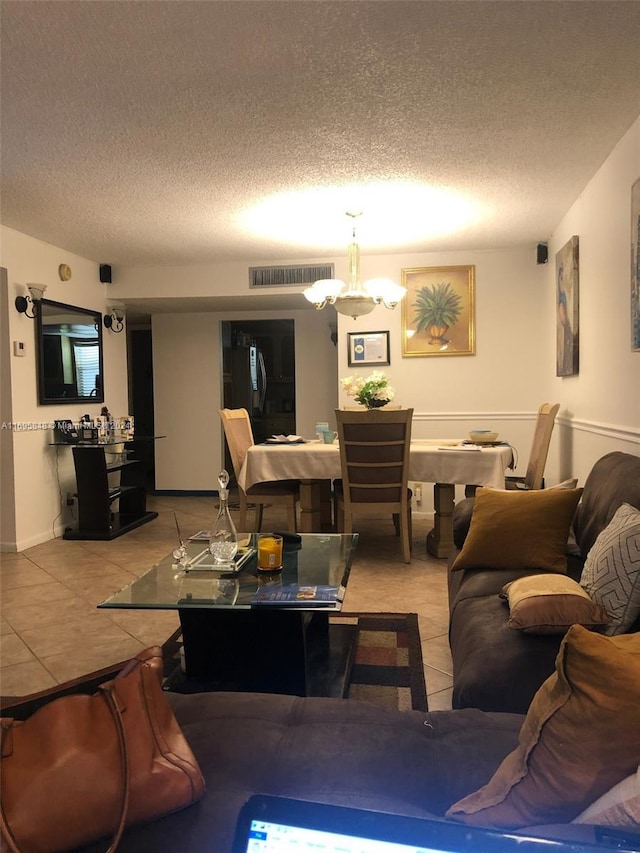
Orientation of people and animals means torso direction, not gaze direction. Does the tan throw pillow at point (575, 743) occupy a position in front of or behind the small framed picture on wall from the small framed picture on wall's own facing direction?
in front

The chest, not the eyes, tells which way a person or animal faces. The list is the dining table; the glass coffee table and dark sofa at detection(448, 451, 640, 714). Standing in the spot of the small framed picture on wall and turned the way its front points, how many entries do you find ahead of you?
3

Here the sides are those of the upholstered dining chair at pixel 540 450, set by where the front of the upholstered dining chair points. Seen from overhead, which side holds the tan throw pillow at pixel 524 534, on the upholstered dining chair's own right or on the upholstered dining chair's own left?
on the upholstered dining chair's own left

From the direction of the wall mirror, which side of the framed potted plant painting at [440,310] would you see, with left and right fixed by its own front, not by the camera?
right

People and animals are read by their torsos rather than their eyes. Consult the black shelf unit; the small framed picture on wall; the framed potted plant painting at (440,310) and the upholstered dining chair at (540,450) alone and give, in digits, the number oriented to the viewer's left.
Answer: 1

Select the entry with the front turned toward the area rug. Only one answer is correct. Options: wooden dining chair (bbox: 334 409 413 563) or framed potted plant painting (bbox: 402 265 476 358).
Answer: the framed potted plant painting

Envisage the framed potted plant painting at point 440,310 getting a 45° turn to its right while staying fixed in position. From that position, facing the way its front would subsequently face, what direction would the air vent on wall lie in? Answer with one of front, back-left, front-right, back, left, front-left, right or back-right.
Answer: front-right

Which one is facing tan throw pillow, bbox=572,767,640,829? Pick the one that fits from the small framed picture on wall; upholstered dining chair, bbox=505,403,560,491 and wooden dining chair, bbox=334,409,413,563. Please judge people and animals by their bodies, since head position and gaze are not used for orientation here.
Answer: the small framed picture on wall

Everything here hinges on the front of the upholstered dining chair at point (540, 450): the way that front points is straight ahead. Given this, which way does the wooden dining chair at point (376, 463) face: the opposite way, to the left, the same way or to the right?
to the right

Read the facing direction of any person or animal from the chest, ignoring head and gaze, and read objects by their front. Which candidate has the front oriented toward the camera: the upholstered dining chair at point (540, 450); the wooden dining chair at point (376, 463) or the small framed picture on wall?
the small framed picture on wall

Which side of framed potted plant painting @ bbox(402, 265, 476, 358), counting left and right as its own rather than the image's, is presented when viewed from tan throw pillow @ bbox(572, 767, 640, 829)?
front

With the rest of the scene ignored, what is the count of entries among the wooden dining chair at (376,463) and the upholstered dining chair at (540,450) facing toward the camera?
0

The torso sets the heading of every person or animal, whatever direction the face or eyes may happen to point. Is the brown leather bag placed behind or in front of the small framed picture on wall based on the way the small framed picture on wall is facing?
in front

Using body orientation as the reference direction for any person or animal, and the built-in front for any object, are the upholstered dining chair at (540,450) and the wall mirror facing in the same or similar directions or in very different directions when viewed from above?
very different directions

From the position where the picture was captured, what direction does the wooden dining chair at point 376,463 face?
facing away from the viewer

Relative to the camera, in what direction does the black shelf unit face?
facing the viewer and to the right of the viewer

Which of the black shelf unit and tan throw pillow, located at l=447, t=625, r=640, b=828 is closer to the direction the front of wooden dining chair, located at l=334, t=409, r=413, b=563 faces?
the black shelf unit

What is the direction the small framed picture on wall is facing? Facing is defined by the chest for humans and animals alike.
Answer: toward the camera

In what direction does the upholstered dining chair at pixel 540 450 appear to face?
to the viewer's left

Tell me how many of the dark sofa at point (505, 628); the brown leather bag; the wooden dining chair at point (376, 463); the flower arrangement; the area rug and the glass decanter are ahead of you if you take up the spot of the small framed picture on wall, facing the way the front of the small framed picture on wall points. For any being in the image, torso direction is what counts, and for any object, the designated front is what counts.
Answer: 6

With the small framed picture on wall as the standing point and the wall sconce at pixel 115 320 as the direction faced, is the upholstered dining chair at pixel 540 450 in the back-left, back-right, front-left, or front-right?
back-left
